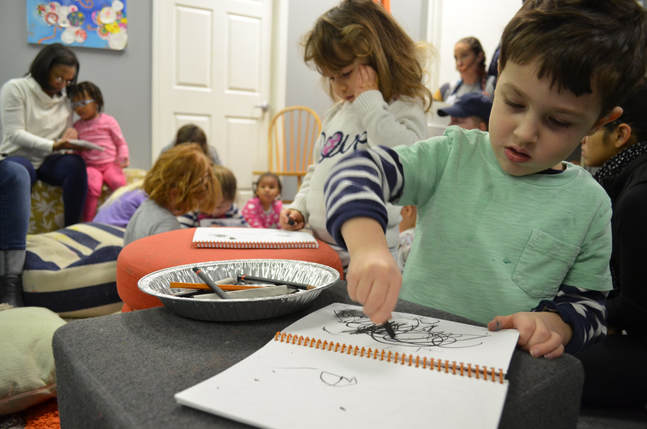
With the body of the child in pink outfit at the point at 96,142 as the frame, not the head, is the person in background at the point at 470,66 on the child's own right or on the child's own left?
on the child's own left

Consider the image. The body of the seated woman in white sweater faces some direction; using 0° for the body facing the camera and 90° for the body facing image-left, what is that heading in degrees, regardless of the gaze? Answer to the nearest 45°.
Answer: approximately 315°

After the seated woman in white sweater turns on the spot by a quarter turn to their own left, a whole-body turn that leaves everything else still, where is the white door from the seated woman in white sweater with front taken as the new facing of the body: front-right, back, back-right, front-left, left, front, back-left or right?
front

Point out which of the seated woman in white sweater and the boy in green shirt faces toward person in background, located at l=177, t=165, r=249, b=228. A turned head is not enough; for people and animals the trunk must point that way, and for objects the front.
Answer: the seated woman in white sweater

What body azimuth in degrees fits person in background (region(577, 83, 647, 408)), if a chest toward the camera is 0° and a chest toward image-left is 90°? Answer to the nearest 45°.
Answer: approximately 90°

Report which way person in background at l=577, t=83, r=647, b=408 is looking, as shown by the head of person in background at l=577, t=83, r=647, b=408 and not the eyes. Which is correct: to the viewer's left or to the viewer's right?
to the viewer's left

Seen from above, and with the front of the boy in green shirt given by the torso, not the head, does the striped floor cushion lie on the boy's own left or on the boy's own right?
on the boy's own right

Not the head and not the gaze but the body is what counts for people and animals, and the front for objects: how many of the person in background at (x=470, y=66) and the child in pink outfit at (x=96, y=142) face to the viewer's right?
0

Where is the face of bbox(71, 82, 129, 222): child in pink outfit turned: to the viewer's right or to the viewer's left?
to the viewer's left

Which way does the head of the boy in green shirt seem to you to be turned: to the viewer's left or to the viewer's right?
to the viewer's left

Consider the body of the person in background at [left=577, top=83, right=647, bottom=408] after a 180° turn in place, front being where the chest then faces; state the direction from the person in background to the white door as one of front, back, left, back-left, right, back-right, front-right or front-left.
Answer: back-left

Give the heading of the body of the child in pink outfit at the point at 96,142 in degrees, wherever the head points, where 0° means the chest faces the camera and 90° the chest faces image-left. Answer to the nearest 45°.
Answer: approximately 45°
